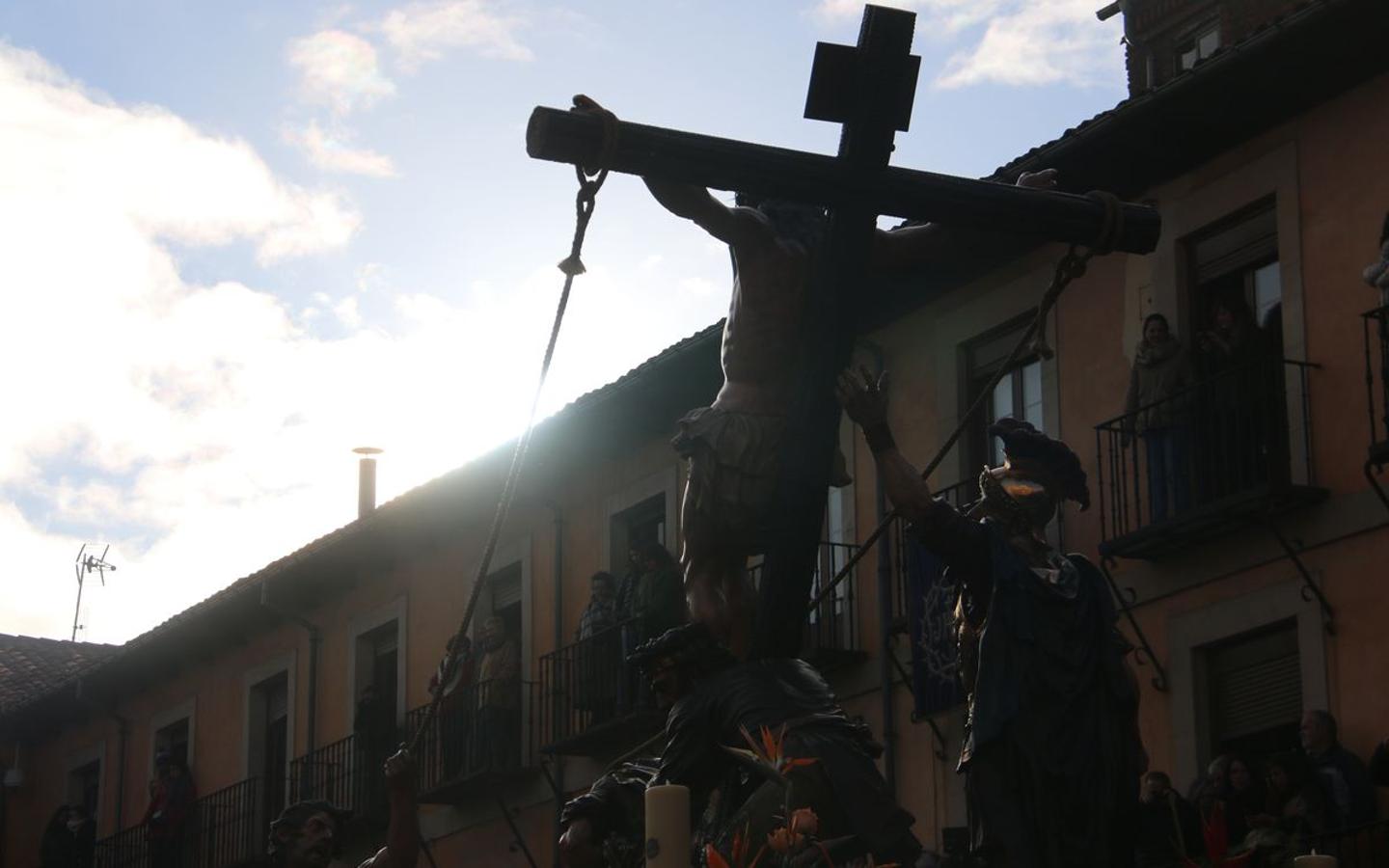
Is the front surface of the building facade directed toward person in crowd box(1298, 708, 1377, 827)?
no

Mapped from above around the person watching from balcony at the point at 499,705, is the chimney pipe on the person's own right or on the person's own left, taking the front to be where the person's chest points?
on the person's own right

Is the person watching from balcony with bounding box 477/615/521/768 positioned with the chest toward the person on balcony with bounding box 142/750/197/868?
no

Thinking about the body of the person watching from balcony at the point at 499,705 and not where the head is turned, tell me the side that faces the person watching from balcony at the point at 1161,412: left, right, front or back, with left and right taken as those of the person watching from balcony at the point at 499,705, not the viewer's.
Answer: left

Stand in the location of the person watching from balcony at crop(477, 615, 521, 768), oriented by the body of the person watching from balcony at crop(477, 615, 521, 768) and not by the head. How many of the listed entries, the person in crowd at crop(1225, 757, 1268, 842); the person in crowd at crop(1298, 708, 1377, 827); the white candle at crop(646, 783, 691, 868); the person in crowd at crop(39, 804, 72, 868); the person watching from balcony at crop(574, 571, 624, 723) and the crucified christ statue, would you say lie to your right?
1

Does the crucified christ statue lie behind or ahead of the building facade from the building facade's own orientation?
ahead

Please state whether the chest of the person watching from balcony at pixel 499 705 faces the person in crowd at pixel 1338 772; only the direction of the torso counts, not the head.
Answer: no

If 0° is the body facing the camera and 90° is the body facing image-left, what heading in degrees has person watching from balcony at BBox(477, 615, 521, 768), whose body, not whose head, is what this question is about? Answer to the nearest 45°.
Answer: approximately 45°

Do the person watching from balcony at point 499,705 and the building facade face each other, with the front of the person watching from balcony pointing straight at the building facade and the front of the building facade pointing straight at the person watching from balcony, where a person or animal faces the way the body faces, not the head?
no

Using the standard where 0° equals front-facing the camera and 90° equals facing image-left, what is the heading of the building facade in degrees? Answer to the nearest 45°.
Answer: approximately 45°

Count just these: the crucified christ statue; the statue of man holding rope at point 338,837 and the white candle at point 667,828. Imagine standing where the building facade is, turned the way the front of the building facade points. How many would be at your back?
0

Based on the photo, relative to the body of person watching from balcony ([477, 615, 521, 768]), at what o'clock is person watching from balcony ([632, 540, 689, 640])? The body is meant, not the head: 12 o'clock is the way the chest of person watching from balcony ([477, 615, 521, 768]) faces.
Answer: person watching from balcony ([632, 540, 689, 640]) is roughly at 10 o'clock from person watching from balcony ([477, 615, 521, 768]).

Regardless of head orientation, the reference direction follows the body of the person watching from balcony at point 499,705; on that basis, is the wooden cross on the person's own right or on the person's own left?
on the person's own left

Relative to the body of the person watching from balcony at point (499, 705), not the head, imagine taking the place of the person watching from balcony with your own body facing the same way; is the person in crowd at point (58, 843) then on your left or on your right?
on your right

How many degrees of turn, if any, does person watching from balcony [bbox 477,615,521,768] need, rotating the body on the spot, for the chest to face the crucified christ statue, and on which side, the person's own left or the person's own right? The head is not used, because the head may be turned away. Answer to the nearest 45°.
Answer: approximately 45° to the person's own left

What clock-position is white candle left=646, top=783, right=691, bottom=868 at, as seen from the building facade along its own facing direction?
The white candle is roughly at 11 o'clock from the building facade.

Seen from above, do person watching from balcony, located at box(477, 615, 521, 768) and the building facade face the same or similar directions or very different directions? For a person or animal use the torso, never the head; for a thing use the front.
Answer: same or similar directions
